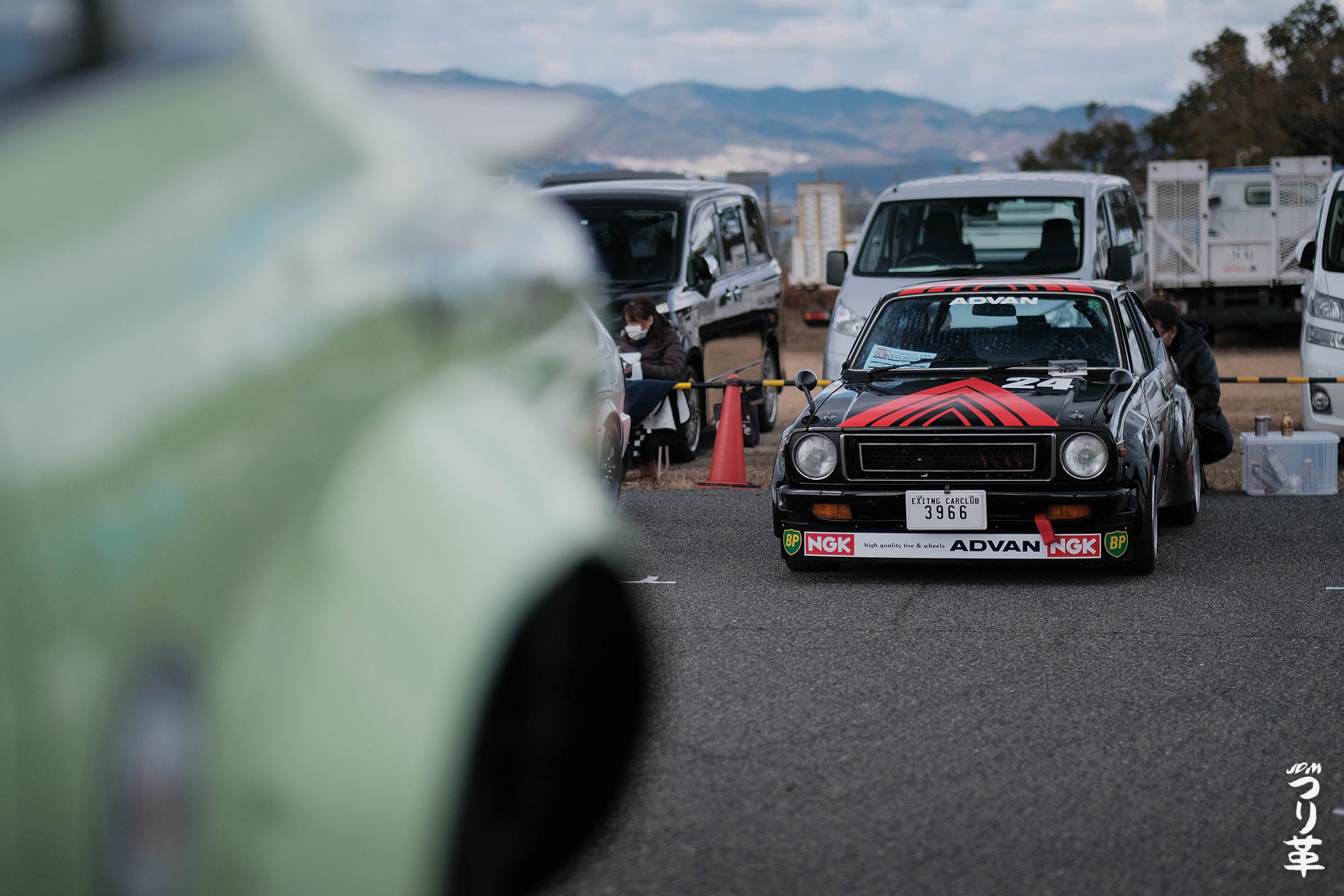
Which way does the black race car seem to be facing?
toward the camera

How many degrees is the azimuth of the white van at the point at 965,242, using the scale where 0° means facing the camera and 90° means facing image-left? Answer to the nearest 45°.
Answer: approximately 0°

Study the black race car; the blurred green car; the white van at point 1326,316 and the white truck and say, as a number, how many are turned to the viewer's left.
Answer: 0

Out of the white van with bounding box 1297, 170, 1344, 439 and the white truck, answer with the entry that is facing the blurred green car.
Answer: the white van

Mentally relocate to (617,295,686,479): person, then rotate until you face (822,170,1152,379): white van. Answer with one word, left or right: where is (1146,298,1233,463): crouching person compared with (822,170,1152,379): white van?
right

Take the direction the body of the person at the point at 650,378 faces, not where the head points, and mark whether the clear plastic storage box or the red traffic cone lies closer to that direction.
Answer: the red traffic cone

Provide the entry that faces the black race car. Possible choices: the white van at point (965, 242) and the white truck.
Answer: the white van

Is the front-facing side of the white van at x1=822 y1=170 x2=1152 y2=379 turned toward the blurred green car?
yes

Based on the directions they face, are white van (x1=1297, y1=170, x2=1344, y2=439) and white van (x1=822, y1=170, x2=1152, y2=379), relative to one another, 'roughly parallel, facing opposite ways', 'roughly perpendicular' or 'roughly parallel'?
roughly parallel

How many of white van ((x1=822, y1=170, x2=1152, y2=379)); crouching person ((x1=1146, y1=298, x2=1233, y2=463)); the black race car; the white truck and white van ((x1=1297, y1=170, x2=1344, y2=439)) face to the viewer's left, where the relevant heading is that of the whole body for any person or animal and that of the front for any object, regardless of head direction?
1

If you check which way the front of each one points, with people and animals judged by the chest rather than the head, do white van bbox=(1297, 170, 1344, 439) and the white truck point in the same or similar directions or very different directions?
very different directions

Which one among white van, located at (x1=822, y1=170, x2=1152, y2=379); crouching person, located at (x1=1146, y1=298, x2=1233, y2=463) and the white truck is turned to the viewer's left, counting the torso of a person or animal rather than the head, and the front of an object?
the crouching person

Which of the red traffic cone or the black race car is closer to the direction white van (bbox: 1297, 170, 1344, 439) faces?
the black race car
